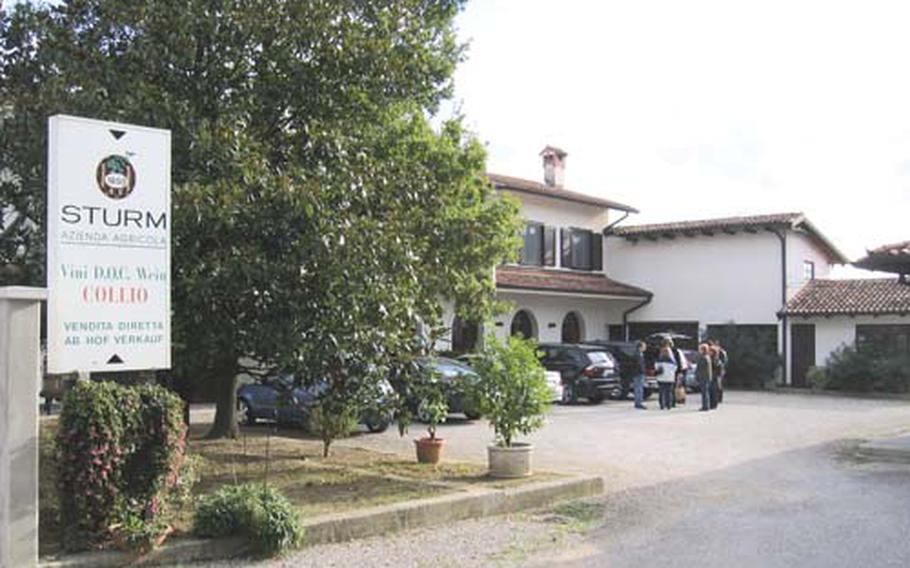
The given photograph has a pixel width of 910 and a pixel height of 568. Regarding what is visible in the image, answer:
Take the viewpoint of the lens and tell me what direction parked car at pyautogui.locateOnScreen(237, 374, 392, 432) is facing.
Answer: facing to the left of the viewer

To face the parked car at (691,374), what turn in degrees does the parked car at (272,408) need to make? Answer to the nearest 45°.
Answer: approximately 135° to its right

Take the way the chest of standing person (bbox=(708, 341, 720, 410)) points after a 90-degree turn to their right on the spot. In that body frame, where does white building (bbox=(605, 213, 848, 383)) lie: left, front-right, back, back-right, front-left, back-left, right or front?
front

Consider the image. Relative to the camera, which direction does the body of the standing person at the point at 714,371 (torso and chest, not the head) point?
to the viewer's left

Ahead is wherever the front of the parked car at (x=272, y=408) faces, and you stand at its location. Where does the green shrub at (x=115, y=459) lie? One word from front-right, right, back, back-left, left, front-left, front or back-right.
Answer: left

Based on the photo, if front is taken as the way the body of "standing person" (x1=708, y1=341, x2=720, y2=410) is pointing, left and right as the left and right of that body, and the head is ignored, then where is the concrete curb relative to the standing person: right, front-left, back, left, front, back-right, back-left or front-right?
left

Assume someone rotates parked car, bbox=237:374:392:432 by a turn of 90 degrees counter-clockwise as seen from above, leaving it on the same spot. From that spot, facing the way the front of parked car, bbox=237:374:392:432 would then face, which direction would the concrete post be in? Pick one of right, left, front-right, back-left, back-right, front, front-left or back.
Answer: front
